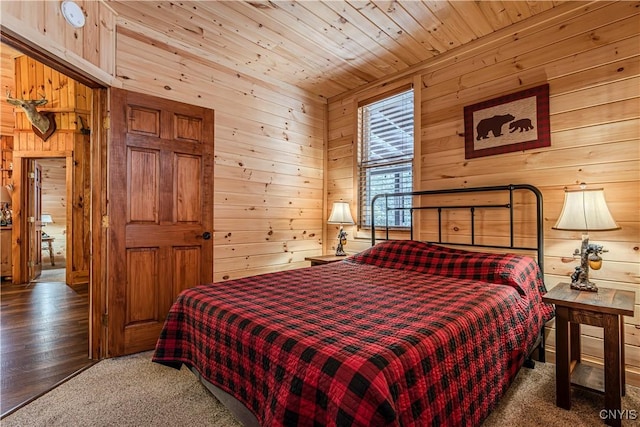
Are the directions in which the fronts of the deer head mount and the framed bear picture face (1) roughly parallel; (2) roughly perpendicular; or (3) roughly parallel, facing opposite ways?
roughly perpendicular

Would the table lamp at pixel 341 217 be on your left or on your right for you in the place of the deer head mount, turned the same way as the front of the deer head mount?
on your left

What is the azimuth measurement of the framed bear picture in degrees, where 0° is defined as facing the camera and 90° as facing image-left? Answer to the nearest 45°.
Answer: approximately 45°

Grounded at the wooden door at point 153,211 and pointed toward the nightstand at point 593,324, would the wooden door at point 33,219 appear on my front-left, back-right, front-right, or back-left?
back-left

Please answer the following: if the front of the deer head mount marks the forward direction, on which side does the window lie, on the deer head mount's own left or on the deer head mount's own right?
on the deer head mount's own left

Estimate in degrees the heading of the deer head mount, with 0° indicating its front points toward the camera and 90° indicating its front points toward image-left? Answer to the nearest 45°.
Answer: approximately 45°
